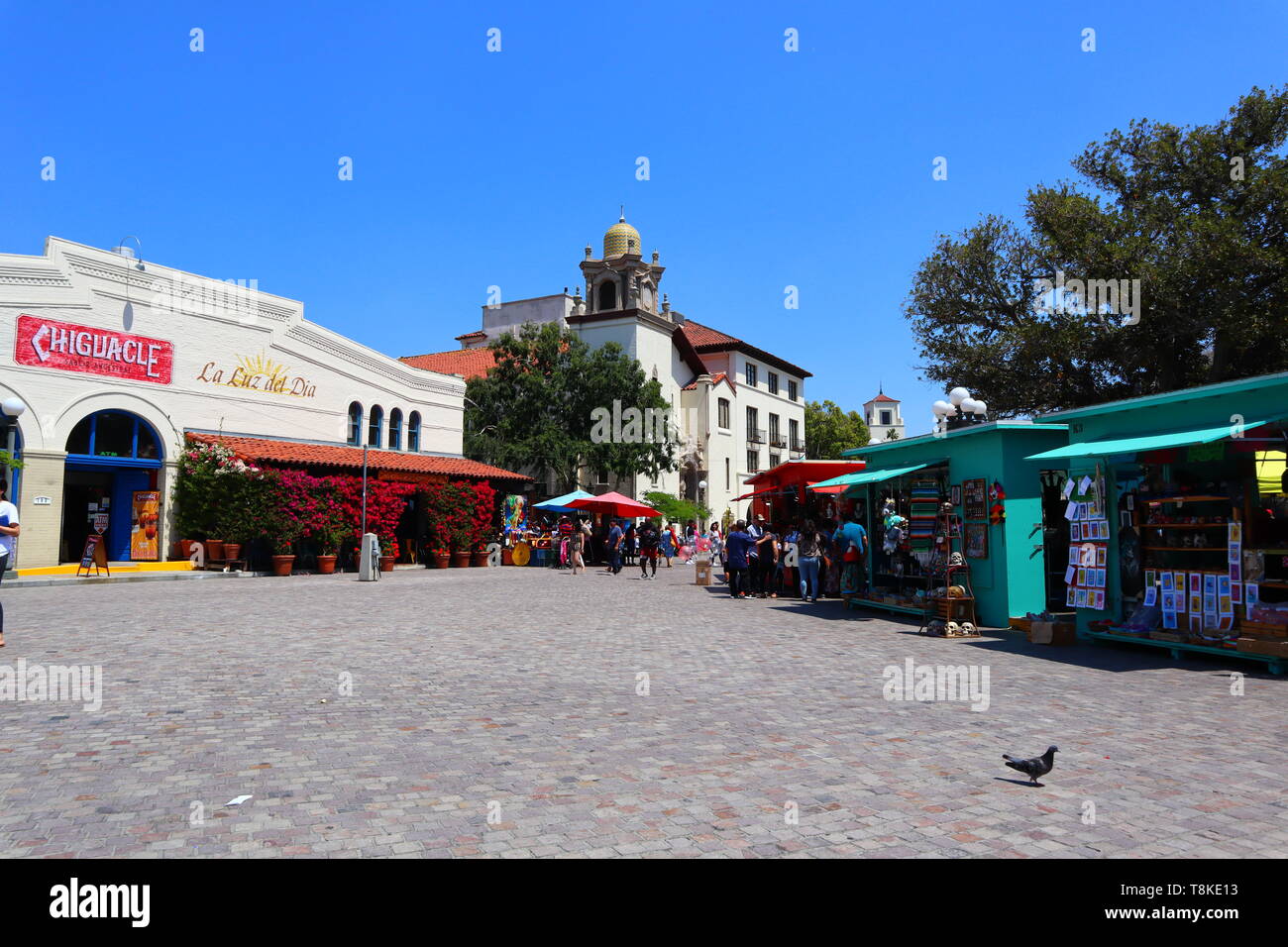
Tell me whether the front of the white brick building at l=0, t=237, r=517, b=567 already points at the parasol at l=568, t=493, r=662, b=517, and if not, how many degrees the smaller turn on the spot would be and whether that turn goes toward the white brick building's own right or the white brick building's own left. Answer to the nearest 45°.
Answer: approximately 45° to the white brick building's own left

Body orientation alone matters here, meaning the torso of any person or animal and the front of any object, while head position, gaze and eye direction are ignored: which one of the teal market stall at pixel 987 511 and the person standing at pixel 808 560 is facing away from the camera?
the person standing

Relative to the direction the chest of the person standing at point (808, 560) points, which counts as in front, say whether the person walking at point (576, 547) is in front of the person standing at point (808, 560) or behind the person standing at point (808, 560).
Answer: in front

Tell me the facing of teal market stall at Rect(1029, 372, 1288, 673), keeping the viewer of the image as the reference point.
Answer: facing the viewer and to the left of the viewer

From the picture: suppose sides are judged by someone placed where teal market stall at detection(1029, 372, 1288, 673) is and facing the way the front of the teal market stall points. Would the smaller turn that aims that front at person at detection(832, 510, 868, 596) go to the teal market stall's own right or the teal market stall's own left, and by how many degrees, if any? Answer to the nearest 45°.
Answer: approximately 90° to the teal market stall's own right

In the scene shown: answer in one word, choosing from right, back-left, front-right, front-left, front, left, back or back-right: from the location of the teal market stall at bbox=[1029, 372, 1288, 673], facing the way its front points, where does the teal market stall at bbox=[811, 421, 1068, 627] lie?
right

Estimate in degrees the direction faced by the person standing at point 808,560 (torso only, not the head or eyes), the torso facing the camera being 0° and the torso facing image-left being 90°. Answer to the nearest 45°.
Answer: approximately 180°

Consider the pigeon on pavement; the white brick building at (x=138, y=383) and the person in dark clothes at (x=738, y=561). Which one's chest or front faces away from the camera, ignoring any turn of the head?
the person in dark clothes
